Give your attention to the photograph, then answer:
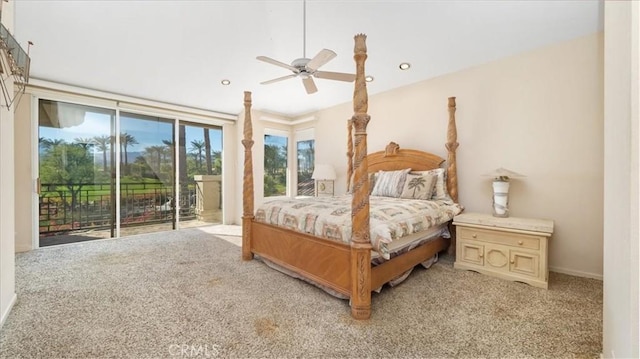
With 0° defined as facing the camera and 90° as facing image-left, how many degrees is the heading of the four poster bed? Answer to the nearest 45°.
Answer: approximately 45°

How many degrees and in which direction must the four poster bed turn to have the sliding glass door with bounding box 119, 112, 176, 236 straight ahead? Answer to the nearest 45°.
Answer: approximately 90° to its right

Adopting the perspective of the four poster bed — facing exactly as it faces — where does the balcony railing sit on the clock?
The balcony railing is roughly at 2 o'clock from the four poster bed.

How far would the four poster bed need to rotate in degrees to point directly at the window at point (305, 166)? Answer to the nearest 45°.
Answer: approximately 135° to its right

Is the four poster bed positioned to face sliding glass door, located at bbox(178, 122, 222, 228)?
no

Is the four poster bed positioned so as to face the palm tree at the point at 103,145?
no

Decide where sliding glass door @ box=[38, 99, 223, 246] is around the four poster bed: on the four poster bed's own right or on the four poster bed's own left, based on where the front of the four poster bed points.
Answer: on the four poster bed's own right

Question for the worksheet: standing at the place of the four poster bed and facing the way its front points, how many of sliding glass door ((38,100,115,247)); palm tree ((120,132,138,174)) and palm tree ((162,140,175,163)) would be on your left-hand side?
0

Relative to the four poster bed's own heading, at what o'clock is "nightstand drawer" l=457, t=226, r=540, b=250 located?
The nightstand drawer is roughly at 7 o'clock from the four poster bed.

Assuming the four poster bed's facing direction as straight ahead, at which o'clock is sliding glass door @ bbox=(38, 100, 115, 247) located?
The sliding glass door is roughly at 2 o'clock from the four poster bed.

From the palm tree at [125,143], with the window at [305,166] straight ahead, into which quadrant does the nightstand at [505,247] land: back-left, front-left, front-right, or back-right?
front-right

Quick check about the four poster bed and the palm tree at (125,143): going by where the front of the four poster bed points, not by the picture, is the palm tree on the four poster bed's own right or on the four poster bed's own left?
on the four poster bed's own right

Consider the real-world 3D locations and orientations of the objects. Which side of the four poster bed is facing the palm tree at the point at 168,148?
right

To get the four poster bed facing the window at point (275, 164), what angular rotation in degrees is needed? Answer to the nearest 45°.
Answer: approximately 90° to its right

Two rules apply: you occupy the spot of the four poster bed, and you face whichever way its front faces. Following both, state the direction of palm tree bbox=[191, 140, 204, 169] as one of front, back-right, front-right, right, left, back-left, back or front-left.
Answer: right
